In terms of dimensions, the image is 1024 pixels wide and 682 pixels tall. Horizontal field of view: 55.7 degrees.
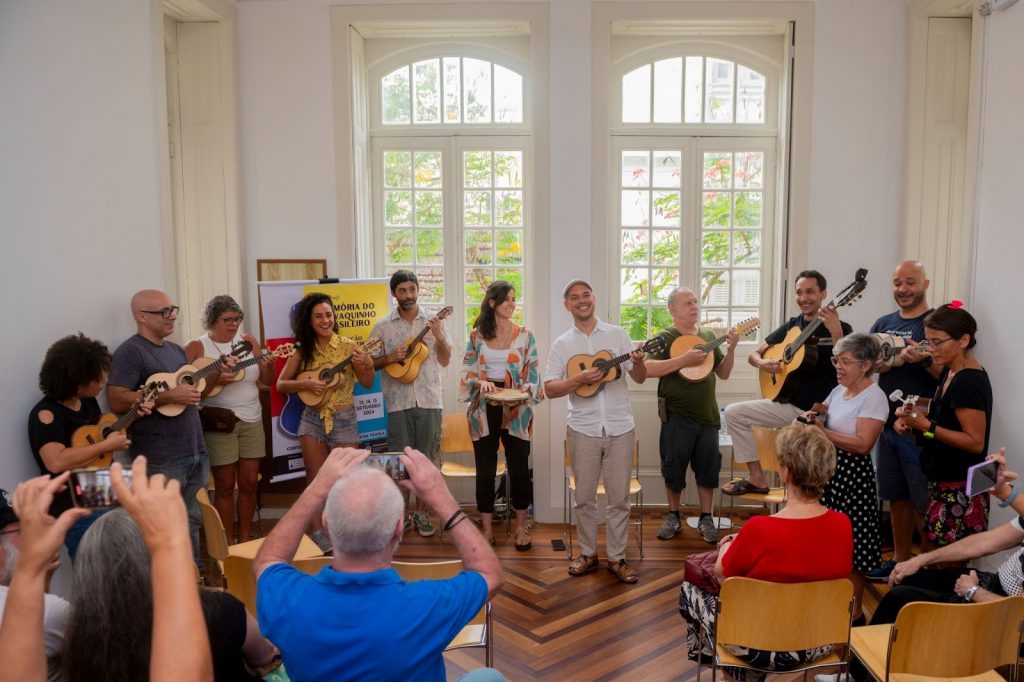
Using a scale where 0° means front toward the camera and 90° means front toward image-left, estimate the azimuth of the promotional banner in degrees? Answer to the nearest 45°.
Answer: approximately 0°

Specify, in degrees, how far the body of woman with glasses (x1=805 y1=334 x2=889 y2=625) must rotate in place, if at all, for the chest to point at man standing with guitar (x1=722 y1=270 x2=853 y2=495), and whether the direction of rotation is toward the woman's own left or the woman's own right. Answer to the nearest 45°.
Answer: approximately 135° to the woman's own right

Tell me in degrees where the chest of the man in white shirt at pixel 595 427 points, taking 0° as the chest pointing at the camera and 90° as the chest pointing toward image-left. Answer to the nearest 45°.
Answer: approximately 0°

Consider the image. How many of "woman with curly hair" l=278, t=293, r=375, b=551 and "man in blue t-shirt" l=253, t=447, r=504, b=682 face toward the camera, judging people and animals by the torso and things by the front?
1

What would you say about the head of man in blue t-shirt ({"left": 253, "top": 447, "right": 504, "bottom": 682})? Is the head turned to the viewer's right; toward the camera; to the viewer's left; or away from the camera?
away from the camera

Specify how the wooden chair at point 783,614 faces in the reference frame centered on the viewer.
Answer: facing away from the viewer

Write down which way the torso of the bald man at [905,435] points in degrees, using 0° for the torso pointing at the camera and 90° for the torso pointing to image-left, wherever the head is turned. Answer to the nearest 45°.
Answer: approximately 45°

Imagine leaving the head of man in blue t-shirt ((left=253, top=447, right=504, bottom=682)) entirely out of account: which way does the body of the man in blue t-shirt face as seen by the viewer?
away from the camera

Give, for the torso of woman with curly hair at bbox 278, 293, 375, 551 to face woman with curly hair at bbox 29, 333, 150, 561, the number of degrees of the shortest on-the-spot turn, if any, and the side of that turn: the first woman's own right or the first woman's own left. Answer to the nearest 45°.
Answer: approximately 45° to the first woman's own right
